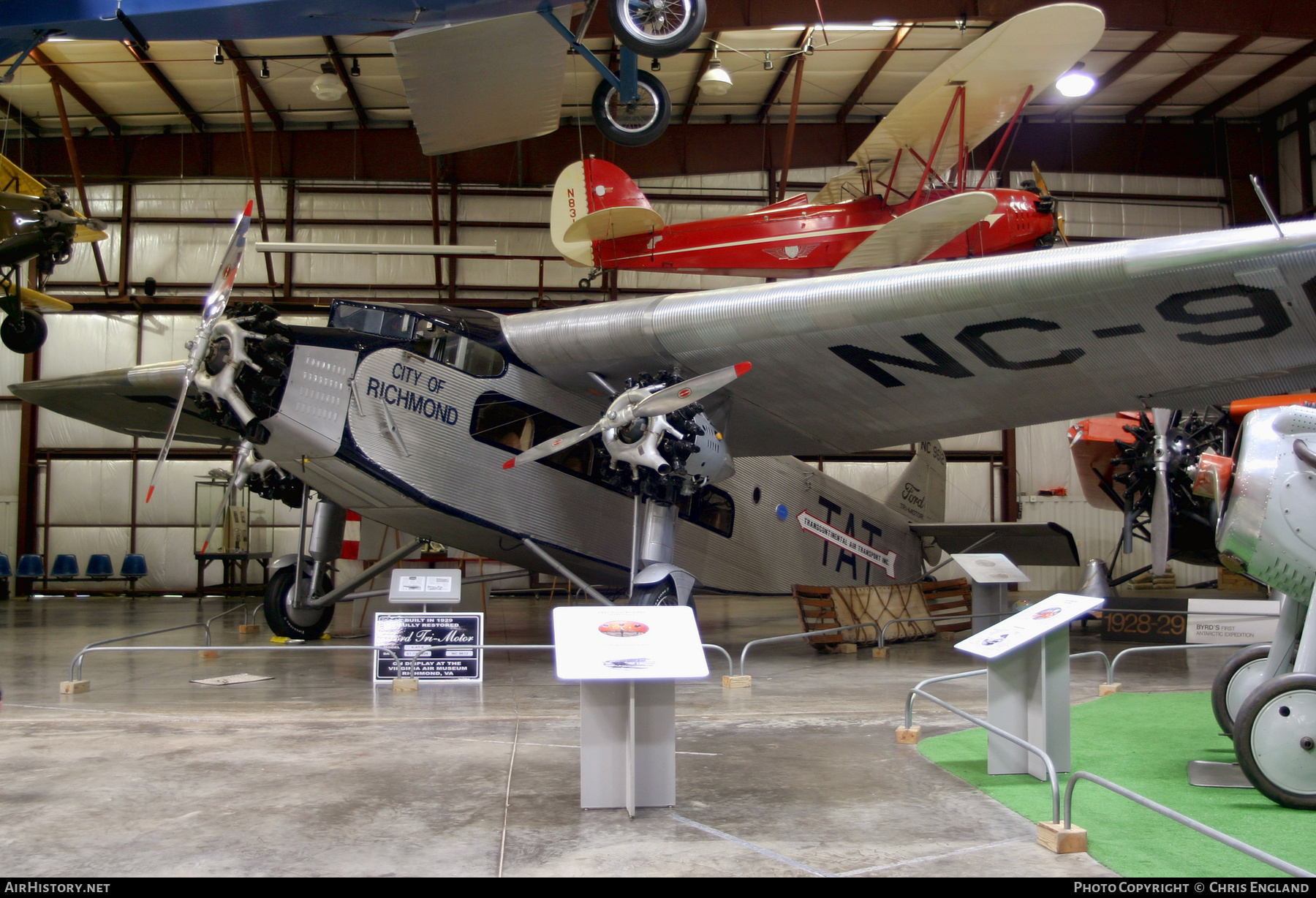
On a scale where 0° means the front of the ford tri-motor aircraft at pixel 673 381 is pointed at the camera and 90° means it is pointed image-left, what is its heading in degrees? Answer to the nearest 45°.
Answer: approximately 45°

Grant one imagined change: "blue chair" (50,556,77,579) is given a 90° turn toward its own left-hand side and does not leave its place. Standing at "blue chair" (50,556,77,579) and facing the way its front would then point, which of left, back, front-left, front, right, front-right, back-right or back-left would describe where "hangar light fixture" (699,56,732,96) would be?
front-right

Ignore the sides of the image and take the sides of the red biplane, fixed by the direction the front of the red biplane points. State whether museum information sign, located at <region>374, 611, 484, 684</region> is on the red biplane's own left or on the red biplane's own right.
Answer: on the red biplane's own right

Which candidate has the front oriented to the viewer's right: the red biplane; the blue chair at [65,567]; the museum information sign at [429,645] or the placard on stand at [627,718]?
the red biplane

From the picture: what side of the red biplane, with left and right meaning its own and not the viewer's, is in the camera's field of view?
right

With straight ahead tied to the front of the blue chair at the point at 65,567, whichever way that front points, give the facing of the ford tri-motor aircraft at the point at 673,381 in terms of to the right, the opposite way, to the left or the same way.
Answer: to the right

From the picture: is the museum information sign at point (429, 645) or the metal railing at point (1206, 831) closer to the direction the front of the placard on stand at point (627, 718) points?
the metal railing

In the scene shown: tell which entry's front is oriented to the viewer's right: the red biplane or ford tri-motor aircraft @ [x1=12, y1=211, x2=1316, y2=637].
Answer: the red biplane

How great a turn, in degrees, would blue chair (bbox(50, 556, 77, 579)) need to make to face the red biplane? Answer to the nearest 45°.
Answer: approximately 45° to its left

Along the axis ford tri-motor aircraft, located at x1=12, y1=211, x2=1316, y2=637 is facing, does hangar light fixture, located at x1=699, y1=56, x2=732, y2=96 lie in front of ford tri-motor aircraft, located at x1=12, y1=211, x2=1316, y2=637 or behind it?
behind

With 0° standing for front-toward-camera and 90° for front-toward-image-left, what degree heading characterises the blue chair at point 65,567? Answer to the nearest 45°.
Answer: approximately 0°
